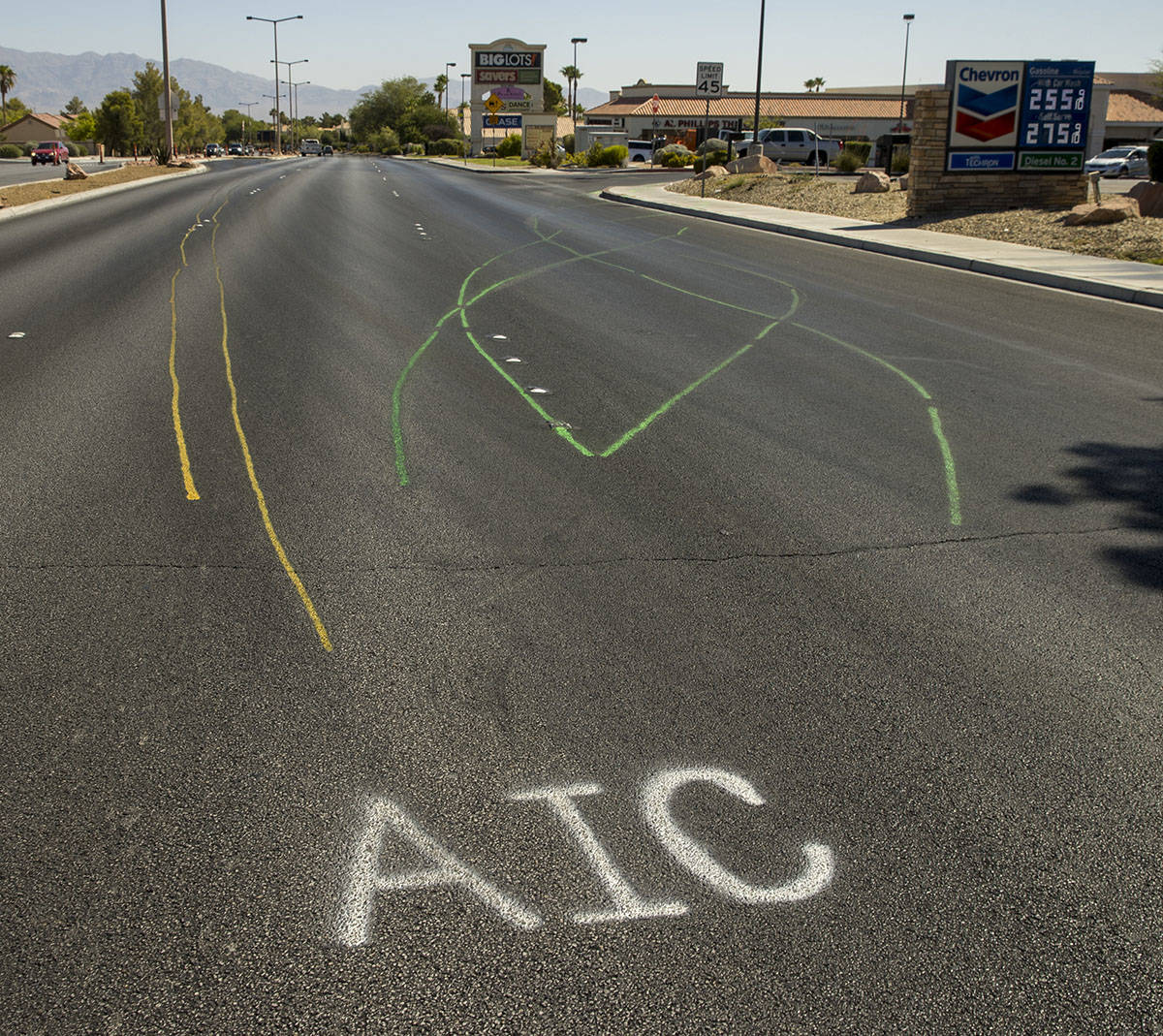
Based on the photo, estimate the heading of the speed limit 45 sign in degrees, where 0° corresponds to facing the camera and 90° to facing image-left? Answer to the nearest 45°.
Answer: approximately 0°

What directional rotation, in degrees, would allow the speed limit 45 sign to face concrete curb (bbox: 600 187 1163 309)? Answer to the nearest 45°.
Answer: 0° — it already faces it

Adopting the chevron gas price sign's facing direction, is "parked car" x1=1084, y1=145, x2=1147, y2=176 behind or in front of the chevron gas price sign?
behind

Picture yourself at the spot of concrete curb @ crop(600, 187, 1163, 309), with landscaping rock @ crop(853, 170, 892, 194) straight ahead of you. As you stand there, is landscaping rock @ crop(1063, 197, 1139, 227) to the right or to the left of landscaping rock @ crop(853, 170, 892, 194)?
right

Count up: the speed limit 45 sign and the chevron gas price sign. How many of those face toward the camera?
2

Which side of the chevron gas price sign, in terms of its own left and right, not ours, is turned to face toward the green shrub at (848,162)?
back

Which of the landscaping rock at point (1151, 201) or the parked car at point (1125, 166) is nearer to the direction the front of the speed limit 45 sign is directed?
the landscaping rock

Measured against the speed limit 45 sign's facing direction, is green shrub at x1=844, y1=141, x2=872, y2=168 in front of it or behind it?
behind

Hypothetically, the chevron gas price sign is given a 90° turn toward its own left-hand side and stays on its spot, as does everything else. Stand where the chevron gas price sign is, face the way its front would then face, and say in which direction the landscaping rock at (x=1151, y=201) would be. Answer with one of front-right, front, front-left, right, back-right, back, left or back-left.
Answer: front-right

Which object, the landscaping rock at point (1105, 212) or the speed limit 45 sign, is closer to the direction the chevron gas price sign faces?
the landscaping rock

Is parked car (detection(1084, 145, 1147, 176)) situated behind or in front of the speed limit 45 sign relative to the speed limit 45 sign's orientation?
behind

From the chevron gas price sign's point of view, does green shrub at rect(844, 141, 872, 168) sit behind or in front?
behind

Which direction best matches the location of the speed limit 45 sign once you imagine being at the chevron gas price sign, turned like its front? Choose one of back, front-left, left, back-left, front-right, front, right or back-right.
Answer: back-right
